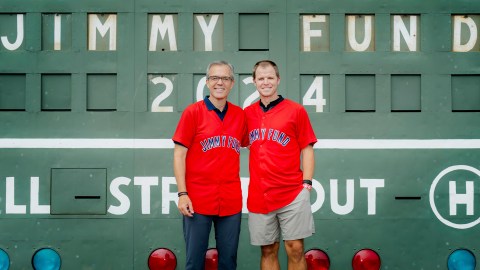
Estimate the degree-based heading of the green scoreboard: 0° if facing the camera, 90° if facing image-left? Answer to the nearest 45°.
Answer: approximately 0°
